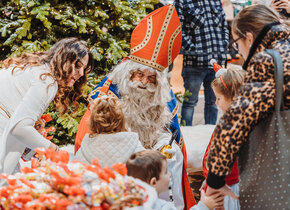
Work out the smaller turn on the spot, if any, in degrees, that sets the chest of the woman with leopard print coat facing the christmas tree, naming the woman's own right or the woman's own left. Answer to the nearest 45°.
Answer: approximately 45° to the woman's own right

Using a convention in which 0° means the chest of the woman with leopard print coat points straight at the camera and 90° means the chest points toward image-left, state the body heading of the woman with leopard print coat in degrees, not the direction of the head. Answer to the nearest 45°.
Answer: approximately 90°

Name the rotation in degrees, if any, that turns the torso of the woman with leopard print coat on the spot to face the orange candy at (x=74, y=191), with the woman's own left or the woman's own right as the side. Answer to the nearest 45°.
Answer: approximately 45° to the woman's own left

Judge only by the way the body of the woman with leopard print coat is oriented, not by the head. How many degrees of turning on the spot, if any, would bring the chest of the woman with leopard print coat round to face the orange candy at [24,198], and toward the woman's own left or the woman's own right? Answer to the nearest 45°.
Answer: approximately 45° to the woman's own left
